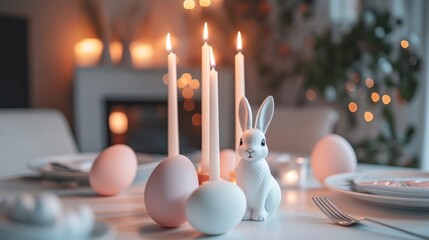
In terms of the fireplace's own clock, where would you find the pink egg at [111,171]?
The pink egg is roughly at 12 o'clock from the fireplace.

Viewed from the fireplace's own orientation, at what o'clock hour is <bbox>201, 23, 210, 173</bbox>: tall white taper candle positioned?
The tall white taper candle is roughly at 12 o'clock from the fireplace.

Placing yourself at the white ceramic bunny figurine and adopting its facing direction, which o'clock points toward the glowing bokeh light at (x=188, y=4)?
The glowing bokeh light is roughly at 4 o'clock from the white ceramic bunny figurine.

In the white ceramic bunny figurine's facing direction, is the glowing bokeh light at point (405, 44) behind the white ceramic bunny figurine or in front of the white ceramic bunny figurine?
behind

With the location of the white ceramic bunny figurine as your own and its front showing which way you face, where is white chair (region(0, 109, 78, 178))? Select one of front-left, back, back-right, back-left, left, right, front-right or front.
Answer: right

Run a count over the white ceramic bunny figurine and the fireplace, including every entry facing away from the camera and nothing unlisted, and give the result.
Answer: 0

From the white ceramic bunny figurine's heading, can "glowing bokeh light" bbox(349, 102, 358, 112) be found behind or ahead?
behind

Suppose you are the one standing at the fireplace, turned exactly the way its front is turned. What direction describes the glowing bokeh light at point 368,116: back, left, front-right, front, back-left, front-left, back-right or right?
front-left

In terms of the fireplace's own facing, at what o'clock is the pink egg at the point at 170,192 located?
The pink egg is roughly at 12 o'clock from the fireplace.

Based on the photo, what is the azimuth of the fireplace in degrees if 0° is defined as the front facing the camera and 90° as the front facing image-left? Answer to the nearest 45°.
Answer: approximately 0°

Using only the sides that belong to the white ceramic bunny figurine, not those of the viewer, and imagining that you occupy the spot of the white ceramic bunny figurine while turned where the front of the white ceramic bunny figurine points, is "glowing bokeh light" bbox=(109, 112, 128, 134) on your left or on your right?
on your right

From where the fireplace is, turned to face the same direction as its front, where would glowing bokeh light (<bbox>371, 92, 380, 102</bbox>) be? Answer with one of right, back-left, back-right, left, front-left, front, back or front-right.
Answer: front-left

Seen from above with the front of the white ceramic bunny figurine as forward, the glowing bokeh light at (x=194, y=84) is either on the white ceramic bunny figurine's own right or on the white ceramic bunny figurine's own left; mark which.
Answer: on the white ceramic bunny figurine's own right
